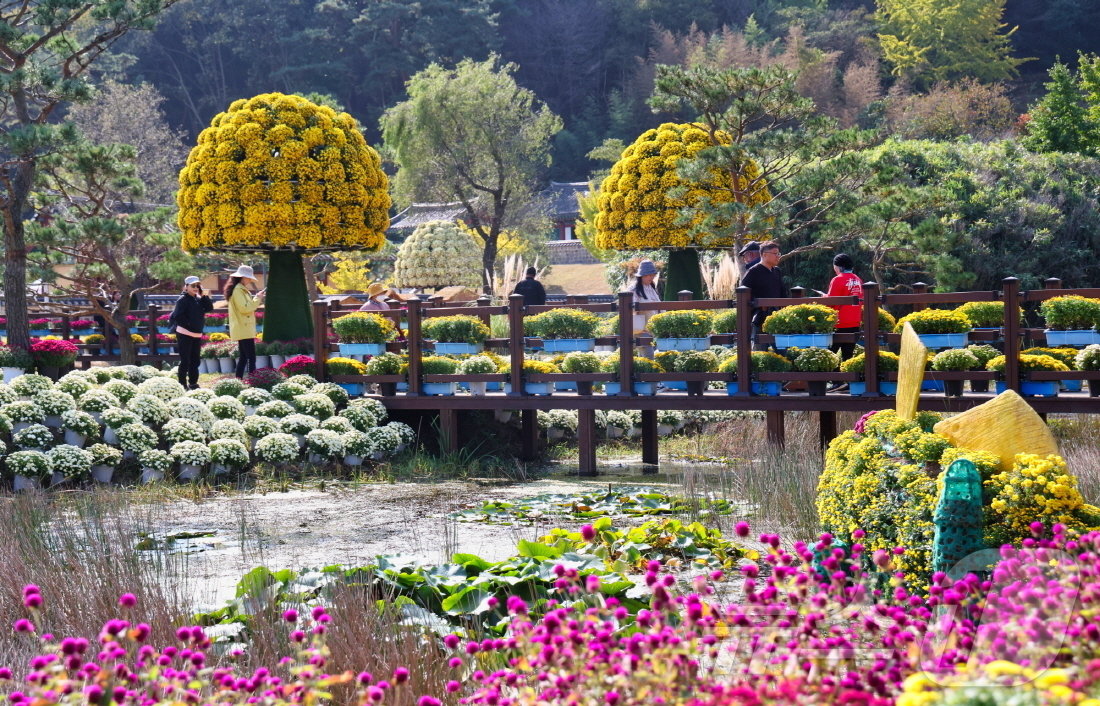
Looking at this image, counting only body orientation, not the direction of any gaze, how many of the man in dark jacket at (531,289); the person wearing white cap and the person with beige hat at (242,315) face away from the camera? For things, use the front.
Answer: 1

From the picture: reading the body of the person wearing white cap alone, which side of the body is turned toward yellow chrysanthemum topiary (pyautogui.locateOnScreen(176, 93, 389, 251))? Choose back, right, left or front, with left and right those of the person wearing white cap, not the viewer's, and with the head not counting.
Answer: left

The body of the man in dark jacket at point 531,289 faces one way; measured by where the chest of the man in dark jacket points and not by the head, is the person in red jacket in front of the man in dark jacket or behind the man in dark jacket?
behind

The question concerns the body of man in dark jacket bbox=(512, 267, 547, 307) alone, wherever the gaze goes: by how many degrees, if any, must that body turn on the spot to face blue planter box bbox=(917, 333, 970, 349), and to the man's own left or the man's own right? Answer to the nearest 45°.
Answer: approximately 135° to the man's own right

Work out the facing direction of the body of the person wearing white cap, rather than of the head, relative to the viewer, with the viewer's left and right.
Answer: facing the viewer and to the right of the viewer

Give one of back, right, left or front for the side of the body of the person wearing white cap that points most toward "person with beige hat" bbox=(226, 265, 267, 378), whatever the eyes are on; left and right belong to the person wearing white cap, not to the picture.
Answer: left

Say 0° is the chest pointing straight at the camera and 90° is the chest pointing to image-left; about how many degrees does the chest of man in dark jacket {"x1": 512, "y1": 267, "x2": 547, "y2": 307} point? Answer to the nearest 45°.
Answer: approximately 180°

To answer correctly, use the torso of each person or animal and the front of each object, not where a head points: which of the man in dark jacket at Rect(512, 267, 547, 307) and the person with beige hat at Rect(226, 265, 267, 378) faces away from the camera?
the man in dark jacket
